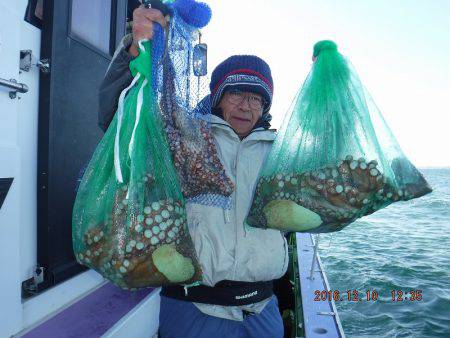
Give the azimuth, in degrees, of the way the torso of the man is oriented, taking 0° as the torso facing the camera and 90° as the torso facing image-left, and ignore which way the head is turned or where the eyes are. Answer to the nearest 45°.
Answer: approximately 0°
